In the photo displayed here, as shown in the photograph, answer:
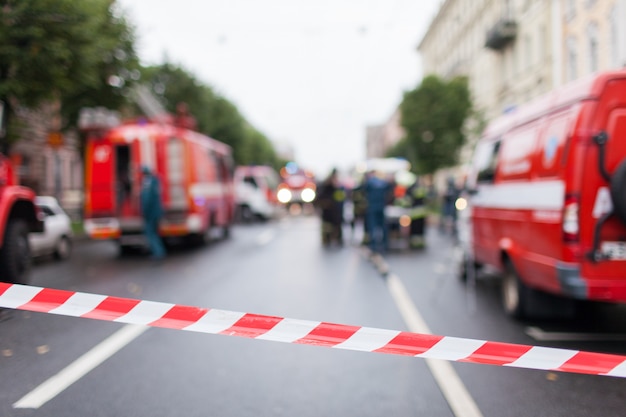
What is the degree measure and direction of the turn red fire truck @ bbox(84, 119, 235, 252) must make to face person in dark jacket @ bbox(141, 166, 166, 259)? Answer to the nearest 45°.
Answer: approximately 135° to its right

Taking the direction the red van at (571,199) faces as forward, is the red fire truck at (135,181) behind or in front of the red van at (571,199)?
in front

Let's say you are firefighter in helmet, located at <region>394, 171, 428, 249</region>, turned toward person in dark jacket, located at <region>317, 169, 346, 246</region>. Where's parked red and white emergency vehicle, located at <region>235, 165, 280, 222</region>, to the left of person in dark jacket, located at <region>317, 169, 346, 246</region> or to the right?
right

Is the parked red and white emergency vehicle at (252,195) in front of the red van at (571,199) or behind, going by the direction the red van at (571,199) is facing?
in front

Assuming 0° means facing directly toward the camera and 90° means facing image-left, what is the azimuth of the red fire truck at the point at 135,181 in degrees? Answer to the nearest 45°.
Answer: approximately 225°

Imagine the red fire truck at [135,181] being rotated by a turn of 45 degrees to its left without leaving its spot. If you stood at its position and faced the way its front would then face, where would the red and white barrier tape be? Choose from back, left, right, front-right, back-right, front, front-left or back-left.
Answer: back
